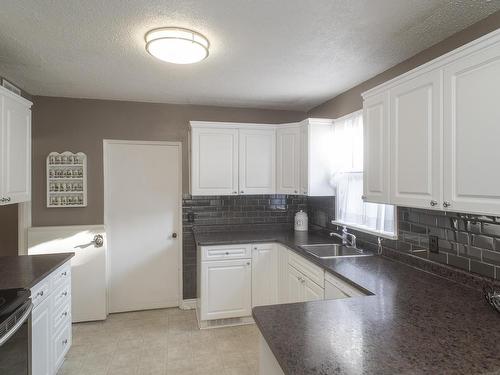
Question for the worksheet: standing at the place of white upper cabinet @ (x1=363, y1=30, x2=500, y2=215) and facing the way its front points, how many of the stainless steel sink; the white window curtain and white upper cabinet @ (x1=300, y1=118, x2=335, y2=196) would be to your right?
3

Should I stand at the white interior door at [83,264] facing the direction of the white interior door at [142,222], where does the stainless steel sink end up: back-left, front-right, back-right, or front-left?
front-right

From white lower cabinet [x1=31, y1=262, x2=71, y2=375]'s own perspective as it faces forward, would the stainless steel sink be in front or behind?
in front

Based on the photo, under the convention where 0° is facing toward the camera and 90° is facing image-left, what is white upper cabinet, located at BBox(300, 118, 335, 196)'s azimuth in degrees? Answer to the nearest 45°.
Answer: approximately 90°

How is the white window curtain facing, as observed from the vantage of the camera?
facing the viewer and to the left of the viewer

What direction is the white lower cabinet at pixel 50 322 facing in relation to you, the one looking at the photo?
facing to the right of the viewer

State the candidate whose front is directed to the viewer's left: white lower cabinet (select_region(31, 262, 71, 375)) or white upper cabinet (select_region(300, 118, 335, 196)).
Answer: the white upper cabinet
